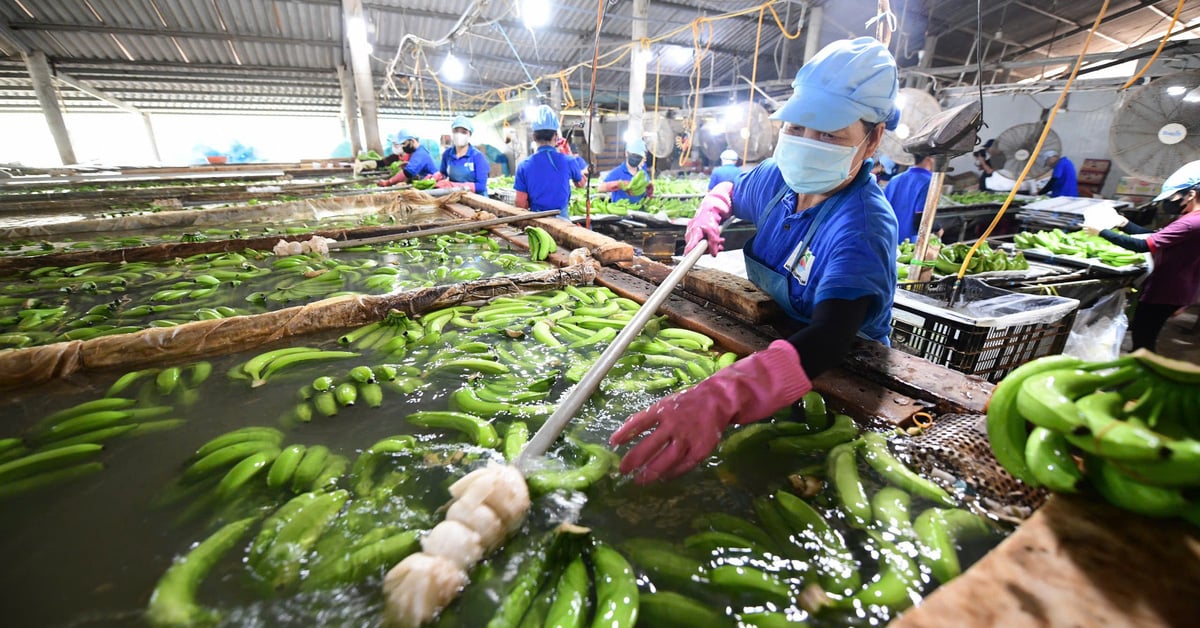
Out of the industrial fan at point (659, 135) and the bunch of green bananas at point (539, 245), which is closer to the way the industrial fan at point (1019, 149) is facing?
the bunch of green bananas

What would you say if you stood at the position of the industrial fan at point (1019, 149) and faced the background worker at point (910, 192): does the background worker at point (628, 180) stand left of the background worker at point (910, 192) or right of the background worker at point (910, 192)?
right

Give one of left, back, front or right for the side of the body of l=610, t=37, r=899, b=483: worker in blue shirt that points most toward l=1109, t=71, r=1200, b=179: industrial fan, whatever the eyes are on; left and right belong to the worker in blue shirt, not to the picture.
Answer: back

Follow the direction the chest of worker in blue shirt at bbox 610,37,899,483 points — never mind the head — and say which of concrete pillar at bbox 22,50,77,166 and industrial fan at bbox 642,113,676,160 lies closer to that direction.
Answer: the concrete pillar

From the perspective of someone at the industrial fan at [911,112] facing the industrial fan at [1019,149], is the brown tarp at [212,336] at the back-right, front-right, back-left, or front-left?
back-right

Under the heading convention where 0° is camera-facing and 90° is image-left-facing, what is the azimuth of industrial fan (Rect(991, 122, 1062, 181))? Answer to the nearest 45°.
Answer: approximately 0°

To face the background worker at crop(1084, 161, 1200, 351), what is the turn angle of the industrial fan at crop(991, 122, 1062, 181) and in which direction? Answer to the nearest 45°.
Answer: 0° — it already faces them

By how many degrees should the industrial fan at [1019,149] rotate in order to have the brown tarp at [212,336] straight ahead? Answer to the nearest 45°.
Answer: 0° — it already faces it

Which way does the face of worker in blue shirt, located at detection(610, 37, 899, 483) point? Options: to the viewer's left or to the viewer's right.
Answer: to the viewer's left
